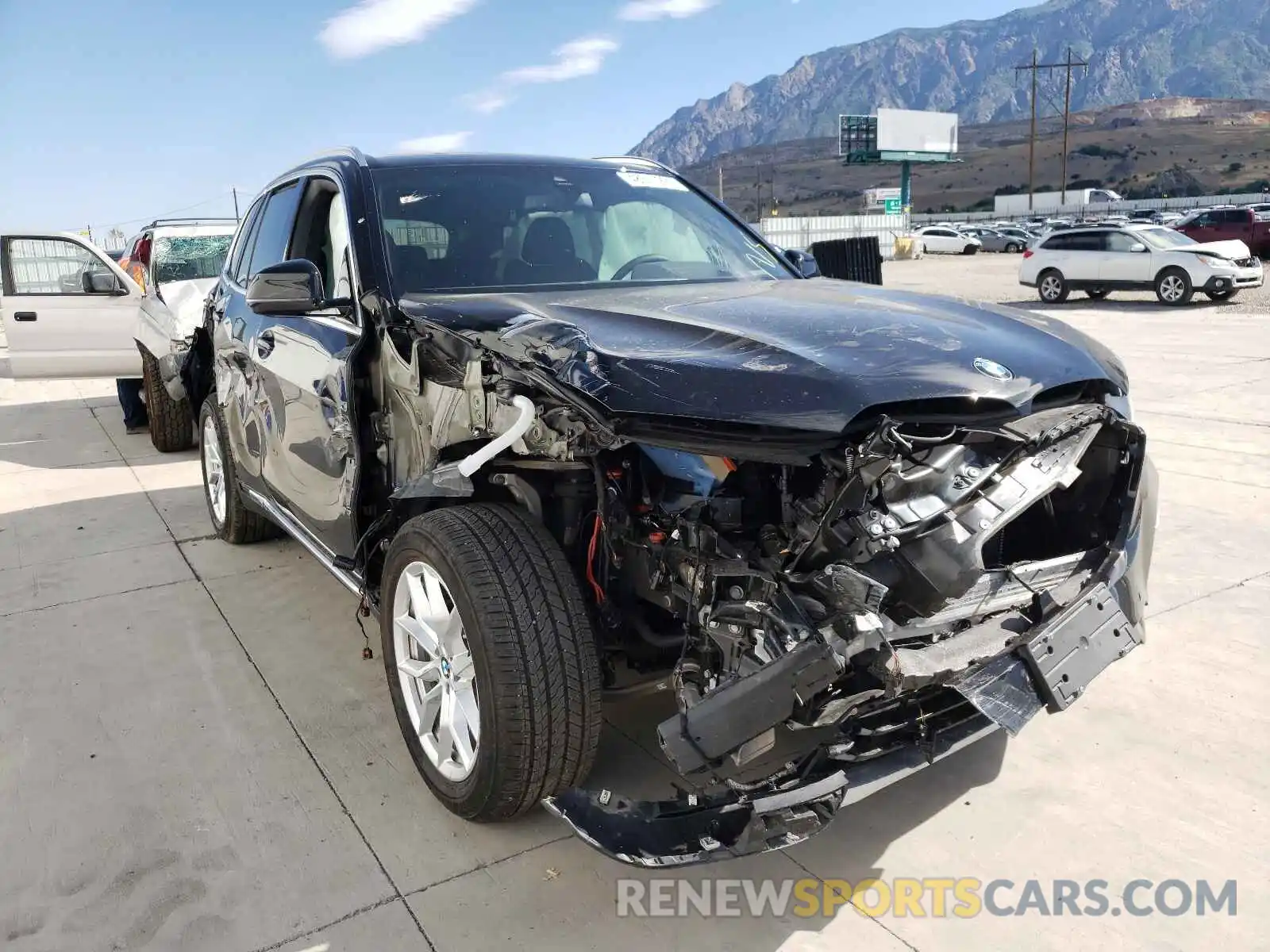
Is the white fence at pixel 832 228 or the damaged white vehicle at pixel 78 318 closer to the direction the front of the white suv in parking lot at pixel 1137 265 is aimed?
the damaged white vehicle

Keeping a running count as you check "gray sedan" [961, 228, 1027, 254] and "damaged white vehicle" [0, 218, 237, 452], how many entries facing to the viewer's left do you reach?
0

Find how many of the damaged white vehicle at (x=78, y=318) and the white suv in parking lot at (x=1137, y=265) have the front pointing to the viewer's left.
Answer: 0

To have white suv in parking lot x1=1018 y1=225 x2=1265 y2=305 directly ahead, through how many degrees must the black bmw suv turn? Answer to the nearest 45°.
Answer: approximately 90° to its left

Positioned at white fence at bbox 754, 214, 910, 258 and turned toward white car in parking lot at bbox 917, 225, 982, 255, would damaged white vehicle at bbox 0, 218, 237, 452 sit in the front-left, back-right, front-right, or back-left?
back-right

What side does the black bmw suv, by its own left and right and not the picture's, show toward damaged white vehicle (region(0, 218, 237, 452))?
back

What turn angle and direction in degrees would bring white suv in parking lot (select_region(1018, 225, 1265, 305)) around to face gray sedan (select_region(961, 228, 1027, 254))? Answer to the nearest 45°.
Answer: approximately 135° to its left
